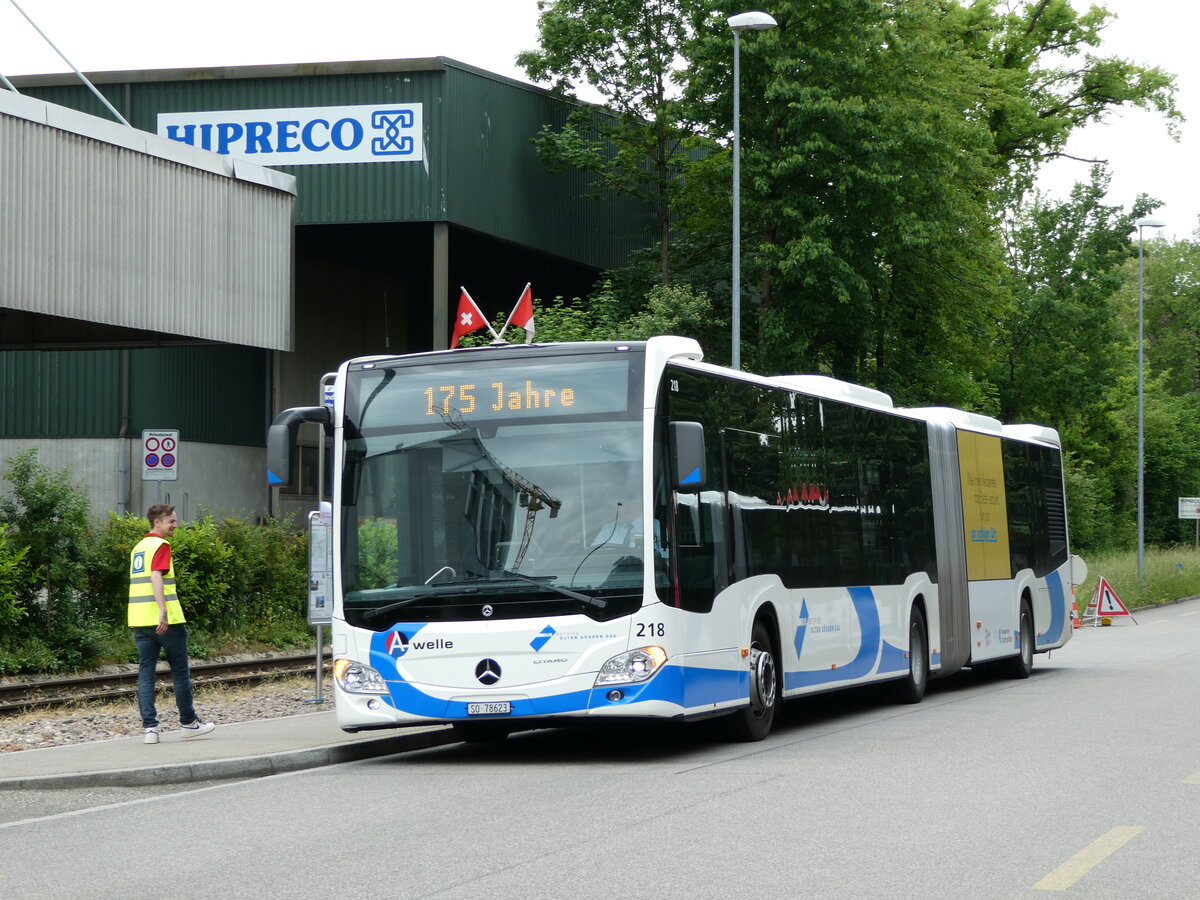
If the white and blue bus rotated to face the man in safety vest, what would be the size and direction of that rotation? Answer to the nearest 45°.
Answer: approximately 45° to its right

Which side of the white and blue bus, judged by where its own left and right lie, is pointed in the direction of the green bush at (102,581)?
right

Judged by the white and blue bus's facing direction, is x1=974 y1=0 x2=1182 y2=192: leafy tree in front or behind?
behind

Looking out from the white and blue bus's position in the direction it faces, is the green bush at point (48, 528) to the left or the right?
on its right

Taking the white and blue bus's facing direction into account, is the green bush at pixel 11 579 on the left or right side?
on its right

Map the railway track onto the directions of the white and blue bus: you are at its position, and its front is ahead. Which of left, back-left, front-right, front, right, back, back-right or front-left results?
right

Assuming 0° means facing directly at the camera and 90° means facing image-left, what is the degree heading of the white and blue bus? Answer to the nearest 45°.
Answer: approximately 45°

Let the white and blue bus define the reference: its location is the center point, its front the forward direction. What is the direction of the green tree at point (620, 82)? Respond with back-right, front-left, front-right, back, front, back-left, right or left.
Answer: back-right
